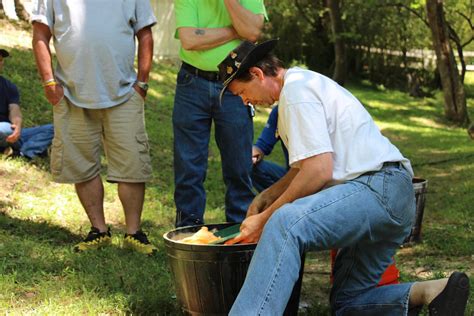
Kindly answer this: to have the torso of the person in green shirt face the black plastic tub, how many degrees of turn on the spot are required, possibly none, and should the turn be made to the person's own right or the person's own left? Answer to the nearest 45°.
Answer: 0° — they already face it

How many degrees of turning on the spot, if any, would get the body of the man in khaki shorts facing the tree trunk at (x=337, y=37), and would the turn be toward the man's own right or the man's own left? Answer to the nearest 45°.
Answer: approximately 135° to the man's own left

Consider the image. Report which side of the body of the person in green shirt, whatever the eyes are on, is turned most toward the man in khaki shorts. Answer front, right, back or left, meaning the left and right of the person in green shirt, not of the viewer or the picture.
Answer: right

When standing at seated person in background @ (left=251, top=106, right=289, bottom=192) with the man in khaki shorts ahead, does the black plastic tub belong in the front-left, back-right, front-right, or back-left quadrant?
front-left

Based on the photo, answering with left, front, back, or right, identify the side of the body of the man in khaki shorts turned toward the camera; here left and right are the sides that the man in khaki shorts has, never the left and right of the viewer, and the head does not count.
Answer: front

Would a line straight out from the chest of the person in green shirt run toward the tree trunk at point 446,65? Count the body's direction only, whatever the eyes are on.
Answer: no

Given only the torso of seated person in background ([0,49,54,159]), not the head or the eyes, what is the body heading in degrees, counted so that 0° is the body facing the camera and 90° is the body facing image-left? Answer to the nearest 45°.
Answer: approximately 315°

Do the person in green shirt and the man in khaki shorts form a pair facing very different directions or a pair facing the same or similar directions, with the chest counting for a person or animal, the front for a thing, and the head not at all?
same or similar directions

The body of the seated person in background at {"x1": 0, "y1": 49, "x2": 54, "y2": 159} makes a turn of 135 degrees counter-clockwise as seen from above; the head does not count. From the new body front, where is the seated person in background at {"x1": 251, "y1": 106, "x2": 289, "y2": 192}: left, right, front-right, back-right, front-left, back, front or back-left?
back-right

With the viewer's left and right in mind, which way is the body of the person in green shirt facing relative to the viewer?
facing the viewer
